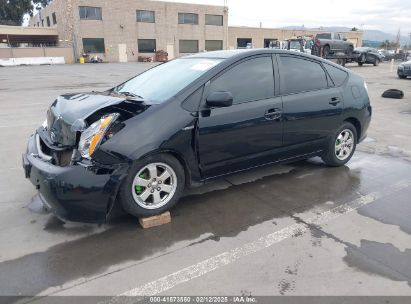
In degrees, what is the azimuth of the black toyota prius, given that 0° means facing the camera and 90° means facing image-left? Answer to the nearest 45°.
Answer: approximately 45°

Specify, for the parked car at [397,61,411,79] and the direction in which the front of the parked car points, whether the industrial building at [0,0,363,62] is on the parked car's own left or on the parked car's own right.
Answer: on the parked car's own right

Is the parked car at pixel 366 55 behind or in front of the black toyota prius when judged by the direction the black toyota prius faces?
behind

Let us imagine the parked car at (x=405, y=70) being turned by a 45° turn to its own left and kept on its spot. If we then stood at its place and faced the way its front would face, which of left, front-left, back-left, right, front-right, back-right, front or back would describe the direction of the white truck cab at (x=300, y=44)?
back-right

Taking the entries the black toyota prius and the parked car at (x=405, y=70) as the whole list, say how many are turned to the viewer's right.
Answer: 0

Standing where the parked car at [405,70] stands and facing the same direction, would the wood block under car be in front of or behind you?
in front

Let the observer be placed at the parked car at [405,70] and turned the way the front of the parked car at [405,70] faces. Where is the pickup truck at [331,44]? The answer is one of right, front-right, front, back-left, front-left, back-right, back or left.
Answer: right

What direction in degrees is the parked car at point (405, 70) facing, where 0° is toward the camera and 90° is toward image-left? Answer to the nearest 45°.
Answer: approximately 45°
